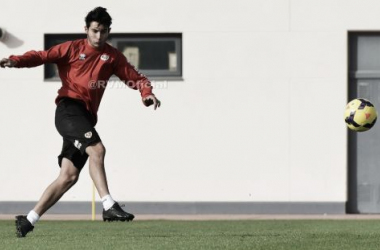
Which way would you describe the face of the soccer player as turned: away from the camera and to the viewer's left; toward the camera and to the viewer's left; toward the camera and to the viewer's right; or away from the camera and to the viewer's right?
toward the camera and to the viewer's right

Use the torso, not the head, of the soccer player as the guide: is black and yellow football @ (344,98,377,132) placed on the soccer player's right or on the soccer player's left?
on the soccer player's left

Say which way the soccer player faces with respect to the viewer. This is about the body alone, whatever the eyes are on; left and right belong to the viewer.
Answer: facing the viewer and to the right of the viewer
